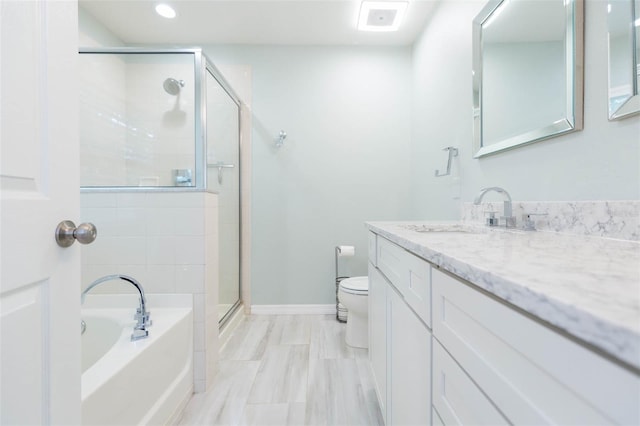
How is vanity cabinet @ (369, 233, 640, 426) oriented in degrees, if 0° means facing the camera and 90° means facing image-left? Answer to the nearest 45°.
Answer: approximately 45°

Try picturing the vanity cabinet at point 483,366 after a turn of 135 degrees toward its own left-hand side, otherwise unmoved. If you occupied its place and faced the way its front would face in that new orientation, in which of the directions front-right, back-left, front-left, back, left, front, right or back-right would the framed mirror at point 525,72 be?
left

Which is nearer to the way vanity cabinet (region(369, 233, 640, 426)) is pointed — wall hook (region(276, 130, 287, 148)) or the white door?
the white door

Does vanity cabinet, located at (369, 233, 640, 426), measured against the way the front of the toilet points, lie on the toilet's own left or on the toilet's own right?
on the toilet's own left

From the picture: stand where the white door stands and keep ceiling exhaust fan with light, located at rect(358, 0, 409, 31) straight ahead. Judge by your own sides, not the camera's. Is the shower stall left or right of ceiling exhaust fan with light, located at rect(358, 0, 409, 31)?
left

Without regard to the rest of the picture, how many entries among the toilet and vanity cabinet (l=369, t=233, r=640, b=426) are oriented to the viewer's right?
0
